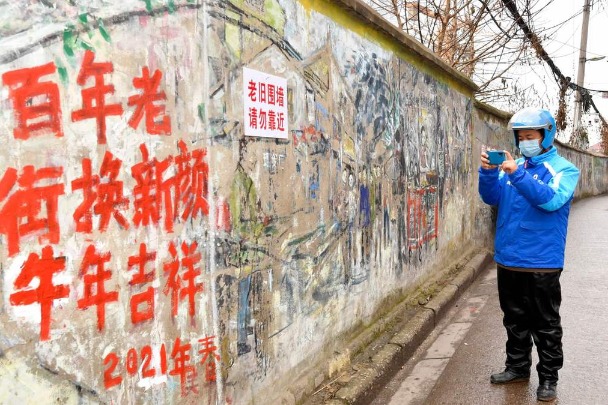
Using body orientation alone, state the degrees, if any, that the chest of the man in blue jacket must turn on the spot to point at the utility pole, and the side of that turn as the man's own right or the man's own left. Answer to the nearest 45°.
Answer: approximately 135° to the man's own right

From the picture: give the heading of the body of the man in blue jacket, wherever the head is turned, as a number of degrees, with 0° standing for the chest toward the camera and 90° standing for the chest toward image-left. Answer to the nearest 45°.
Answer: approximately 45°

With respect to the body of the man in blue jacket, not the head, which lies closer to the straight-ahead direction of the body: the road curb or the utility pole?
the road curb
